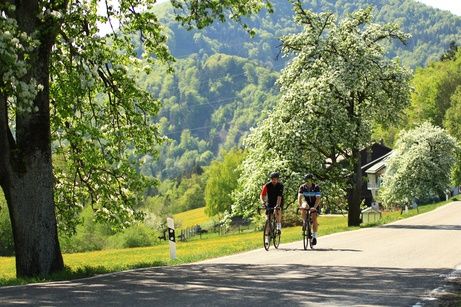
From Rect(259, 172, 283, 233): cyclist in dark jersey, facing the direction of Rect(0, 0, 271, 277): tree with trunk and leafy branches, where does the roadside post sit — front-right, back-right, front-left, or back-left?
front-right

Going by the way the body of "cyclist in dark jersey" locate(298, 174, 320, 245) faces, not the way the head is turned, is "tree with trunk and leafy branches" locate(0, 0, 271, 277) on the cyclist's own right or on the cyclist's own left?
on the cyclist's own right

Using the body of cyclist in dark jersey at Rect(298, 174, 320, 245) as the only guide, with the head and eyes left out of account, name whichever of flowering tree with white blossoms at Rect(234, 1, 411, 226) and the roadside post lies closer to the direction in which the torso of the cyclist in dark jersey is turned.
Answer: the roadside post

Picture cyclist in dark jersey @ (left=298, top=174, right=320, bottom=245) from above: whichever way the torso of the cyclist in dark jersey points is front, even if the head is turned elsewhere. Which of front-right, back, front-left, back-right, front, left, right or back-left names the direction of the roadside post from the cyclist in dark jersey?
right

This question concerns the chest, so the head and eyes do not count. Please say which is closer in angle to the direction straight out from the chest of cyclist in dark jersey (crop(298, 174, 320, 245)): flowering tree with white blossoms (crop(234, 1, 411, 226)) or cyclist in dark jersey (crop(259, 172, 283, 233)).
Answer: the cyclist in dark jersey

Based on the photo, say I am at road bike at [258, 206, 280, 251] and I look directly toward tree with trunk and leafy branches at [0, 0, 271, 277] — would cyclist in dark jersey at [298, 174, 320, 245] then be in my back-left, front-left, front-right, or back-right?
back-left

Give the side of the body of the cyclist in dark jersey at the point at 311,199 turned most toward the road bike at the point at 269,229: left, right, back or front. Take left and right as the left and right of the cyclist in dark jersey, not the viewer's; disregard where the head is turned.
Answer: right

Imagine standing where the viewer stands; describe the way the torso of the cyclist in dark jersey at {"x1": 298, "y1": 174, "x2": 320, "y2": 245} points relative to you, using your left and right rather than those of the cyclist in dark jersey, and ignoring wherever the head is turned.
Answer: facing the viewer

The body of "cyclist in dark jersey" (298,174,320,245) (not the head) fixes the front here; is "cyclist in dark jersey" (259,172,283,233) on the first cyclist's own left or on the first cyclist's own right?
on the first cyclist's own right

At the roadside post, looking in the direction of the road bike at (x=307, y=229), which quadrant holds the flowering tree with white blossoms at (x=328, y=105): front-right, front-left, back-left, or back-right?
front-left

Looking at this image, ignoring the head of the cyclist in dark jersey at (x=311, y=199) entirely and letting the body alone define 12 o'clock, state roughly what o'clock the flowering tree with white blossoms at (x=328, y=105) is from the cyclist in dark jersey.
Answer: The flowering tree with white blossoms is roughly at 6 o'clock from the cyclist in dark jersey.
